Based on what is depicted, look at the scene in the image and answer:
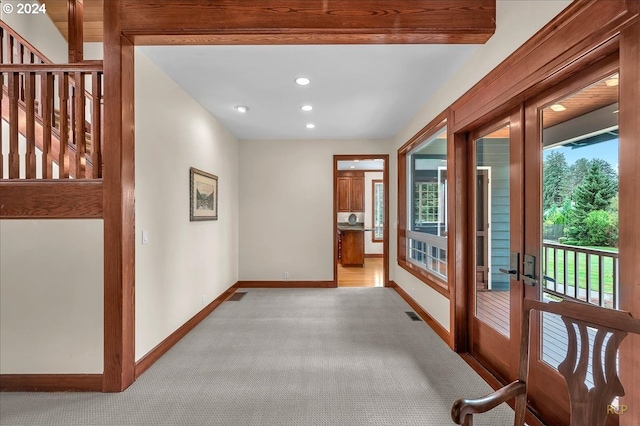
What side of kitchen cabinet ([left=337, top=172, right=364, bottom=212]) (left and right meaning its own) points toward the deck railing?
front

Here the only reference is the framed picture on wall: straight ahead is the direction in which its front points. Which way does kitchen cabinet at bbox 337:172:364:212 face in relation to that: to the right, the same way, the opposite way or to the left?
to the right

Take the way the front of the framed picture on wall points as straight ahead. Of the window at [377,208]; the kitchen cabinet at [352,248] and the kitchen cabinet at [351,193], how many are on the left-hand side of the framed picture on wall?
3

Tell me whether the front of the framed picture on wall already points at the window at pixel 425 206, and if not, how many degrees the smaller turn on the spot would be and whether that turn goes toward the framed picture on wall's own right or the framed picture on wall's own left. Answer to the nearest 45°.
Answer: approximately 45° to the framed picture on wall's own left

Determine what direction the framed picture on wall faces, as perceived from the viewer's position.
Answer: facing the viewer and to the right of the viewer

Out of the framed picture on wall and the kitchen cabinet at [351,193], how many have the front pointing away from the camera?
0

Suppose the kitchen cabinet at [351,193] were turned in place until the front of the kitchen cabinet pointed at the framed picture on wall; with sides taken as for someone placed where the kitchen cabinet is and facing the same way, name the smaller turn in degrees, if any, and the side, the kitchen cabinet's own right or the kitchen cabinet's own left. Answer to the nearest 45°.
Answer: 0° — it already faces it

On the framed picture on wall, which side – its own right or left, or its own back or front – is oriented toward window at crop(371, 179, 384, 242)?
left

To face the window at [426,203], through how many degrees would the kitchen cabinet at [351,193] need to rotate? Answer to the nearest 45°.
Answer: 0° — it already faces it

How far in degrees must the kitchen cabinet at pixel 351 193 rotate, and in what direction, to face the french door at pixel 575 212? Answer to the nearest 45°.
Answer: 0° — it already faces it

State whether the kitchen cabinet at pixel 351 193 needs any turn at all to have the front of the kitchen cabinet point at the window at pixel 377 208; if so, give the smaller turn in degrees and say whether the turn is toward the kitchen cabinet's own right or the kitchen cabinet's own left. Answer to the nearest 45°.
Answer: approximately 90° to the kitchen cabinet's own left

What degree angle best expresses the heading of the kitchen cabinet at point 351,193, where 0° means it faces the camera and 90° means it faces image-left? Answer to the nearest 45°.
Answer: approximately 0°

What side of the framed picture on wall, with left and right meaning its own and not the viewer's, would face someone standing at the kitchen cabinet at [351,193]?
left

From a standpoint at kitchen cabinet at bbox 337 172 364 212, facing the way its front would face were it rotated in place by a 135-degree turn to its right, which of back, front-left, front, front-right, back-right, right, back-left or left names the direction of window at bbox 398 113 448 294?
back-left
